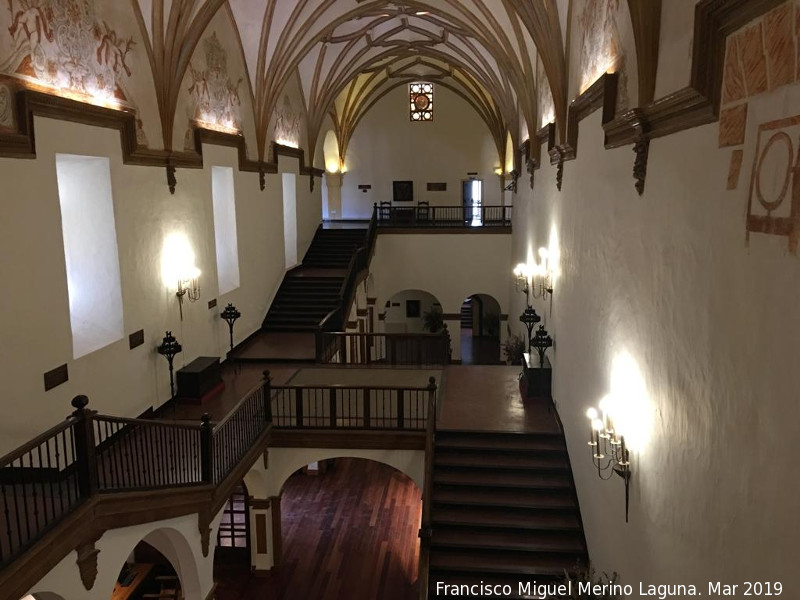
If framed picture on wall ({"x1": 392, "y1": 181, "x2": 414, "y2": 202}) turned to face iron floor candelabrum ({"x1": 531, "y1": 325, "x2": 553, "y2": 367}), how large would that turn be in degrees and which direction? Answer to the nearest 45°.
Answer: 0° — it already faces it

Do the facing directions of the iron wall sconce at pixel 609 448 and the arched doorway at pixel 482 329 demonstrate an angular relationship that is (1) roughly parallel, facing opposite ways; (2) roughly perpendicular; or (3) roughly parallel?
roughly perpendicular

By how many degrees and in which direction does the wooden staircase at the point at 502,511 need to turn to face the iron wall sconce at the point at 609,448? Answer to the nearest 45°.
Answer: approximately 45° to its left

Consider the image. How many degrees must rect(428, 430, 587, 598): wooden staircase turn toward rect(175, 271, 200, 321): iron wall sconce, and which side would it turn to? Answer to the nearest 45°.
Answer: approximately 90° to its right

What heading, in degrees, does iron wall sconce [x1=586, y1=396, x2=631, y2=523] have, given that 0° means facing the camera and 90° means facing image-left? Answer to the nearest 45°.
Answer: approximately 90°

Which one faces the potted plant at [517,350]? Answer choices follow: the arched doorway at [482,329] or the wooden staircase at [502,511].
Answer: the arched doorway

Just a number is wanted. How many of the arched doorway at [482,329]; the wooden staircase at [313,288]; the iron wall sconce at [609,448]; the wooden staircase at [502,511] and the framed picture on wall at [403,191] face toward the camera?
4
